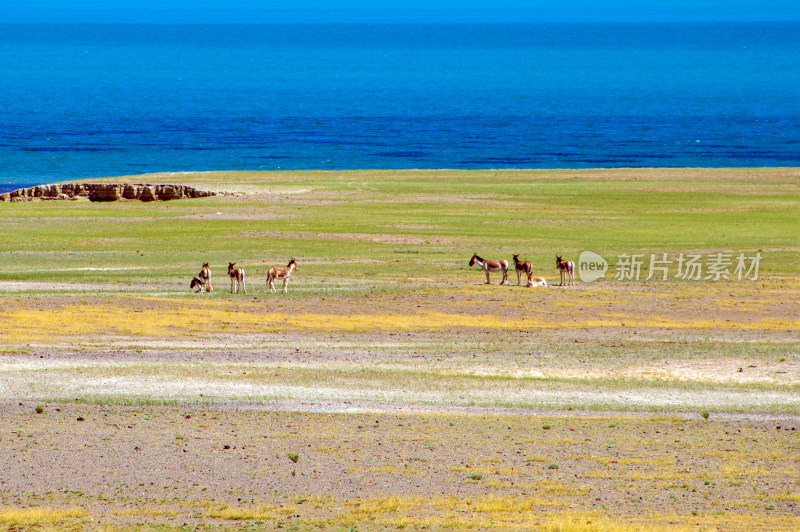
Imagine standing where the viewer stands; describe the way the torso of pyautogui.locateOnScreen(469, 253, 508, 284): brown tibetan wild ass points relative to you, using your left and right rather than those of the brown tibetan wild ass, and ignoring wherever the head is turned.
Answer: facing to the left of the viewer

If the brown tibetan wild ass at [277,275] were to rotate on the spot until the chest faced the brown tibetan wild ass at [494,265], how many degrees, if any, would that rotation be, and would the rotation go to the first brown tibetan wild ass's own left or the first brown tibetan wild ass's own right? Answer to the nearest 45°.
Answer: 0° — it already faces it

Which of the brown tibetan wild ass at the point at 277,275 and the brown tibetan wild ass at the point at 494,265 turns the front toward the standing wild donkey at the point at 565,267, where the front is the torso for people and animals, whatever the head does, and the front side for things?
the brown tibetan wild ass at the point at 277,275

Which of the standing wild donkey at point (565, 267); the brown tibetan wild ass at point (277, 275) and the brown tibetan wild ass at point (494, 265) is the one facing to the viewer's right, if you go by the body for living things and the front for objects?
the brown tibetan wild ass at point (277, 275)

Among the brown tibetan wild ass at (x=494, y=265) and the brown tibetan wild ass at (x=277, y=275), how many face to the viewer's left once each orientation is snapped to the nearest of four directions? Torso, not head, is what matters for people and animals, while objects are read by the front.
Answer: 1

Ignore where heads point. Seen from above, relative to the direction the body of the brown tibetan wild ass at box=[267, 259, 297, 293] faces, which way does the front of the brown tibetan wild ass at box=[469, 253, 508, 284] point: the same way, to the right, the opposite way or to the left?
the opposite way

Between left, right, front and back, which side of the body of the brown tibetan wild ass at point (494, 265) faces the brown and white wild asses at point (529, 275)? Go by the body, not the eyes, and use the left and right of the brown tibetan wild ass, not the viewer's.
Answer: back

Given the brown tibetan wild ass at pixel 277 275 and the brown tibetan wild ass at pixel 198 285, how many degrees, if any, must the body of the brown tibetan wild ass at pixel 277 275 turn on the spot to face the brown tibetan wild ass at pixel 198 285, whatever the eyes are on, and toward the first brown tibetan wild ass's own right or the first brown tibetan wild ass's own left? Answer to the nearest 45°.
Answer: approximately 180°

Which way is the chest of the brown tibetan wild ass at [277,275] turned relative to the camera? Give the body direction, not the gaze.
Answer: to the viewer's right
